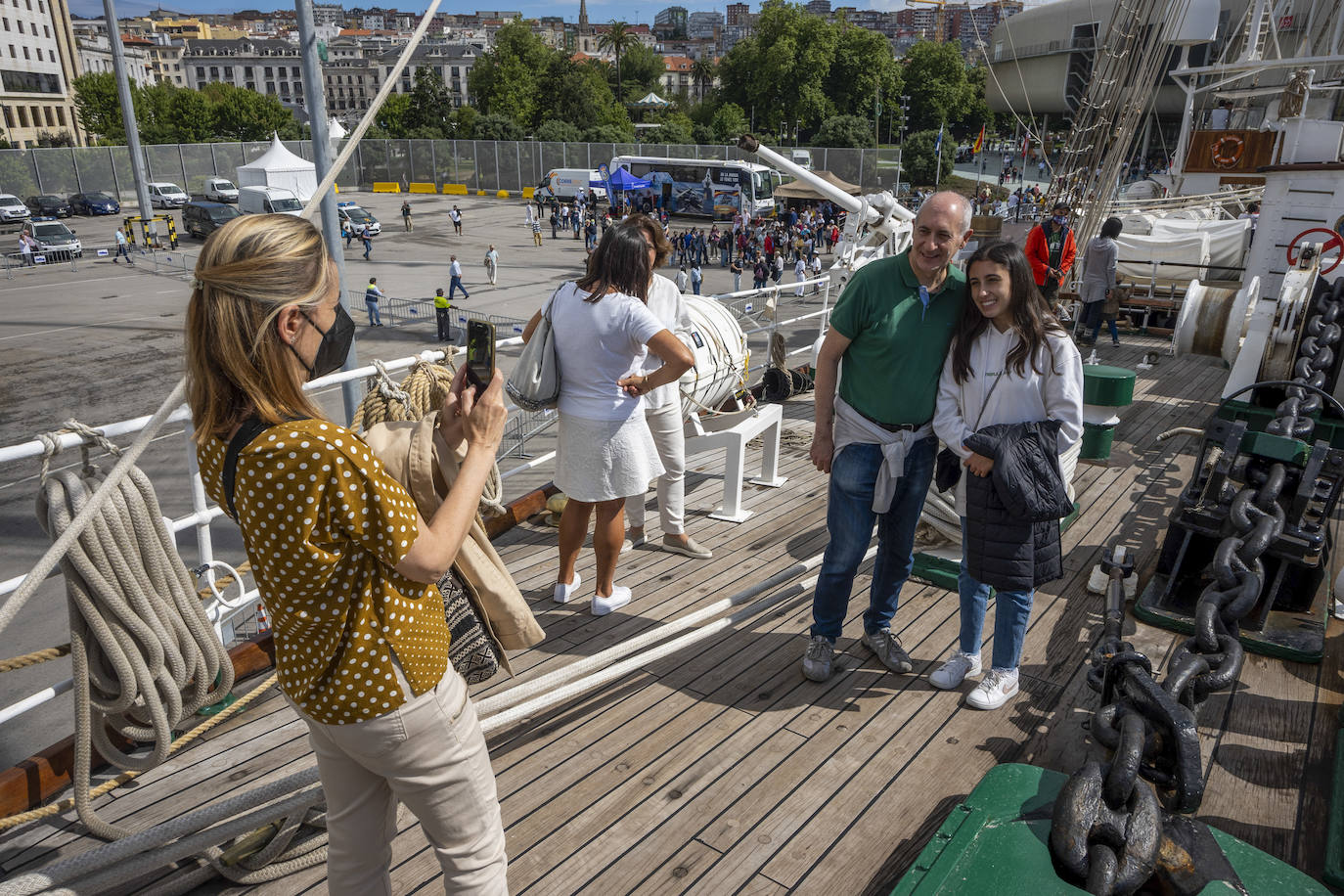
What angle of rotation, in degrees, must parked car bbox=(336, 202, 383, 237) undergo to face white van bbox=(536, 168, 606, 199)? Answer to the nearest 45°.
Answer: approximately 90° to its left

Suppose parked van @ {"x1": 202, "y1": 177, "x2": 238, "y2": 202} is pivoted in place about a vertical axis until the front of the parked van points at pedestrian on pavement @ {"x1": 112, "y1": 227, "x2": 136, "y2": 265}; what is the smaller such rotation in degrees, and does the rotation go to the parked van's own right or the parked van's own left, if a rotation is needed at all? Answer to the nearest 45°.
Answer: approximately 45° to the parked van's own right

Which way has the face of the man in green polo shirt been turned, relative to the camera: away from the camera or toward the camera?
toward the camera

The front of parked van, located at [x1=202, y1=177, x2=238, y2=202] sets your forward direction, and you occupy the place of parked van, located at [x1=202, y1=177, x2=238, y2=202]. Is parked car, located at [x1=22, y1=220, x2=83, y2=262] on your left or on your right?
on your right

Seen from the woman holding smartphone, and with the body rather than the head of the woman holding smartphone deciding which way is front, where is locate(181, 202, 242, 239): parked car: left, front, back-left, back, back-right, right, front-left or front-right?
front-left

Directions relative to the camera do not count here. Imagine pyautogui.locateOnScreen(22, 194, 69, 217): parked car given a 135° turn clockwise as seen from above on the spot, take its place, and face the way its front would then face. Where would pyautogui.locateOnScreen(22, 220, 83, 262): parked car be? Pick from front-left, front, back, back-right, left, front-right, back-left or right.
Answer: left

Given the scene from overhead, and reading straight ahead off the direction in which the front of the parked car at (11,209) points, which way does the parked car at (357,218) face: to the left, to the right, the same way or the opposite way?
the same way

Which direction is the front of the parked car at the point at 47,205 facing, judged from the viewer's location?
facing the viewer and to the right of the viewer

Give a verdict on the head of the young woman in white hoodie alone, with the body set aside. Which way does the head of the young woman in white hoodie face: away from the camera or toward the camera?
toward the camera

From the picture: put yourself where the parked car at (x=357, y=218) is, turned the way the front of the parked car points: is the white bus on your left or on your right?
on your left

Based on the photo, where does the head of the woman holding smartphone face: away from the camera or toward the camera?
away from the camera

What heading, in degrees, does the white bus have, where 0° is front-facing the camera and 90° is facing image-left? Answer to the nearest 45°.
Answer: approximately 315°

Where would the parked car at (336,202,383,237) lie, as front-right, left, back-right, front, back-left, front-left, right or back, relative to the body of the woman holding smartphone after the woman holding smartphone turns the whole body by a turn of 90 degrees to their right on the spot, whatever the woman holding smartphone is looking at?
back-left

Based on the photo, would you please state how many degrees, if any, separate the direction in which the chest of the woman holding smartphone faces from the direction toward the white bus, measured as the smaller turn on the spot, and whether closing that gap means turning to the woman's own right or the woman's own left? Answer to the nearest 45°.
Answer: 0° — they already face it

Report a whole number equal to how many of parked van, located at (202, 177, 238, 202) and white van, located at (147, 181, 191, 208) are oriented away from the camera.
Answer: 0
